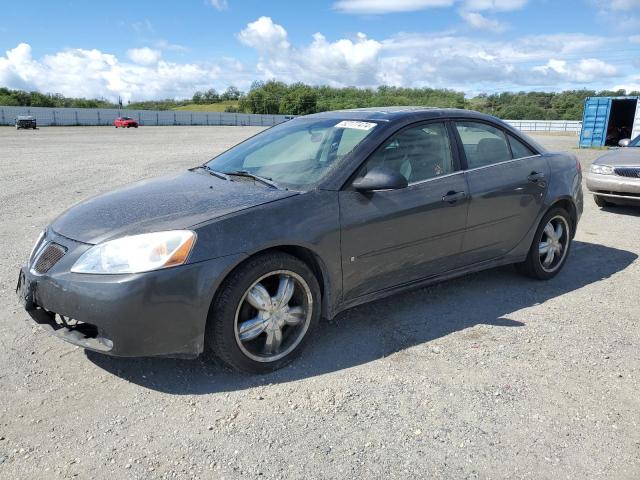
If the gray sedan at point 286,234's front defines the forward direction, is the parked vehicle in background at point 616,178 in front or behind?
behind

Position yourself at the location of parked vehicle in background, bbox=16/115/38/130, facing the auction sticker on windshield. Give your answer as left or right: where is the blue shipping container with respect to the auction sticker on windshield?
left

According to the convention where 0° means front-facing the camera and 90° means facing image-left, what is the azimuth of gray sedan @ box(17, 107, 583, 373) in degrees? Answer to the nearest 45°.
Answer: approximately 45°

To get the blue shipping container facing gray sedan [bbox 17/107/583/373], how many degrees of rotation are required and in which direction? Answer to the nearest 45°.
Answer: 0° — it already faces it

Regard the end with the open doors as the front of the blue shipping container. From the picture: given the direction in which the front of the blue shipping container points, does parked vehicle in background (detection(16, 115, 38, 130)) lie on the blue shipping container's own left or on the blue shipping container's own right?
on the blue shipping container's own right

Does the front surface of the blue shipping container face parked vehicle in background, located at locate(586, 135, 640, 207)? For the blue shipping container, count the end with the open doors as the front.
yes

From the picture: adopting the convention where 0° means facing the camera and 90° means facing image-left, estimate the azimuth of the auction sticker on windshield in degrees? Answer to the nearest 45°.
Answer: approximately 45°

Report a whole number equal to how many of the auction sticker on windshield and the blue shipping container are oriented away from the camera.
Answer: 0
